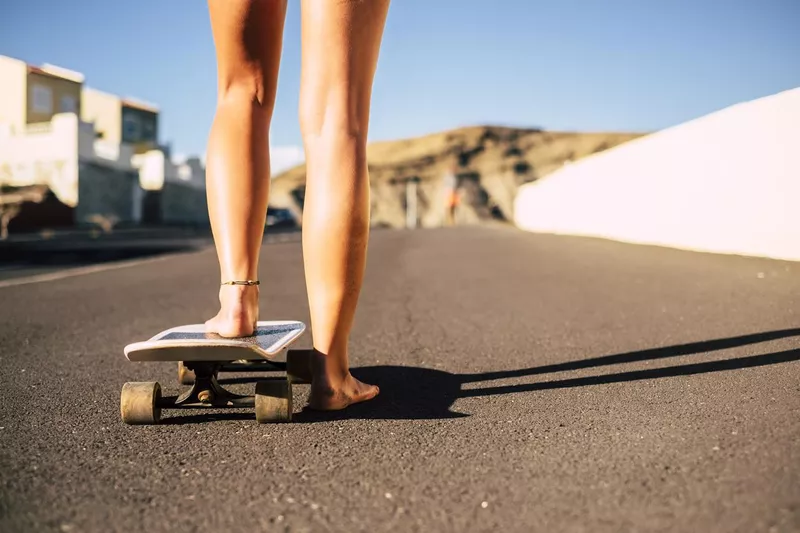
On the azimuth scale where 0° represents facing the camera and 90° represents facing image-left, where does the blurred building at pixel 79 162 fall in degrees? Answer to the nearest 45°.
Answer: approximately 315°
